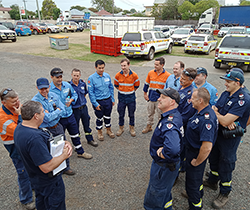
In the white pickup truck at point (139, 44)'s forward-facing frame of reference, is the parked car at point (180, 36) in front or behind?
in front

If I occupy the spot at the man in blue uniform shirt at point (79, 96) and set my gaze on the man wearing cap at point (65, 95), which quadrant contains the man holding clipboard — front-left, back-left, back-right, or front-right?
front-left

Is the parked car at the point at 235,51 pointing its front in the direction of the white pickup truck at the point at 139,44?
no

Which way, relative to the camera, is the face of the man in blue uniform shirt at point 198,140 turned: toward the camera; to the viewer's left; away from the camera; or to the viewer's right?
to the viewer's left

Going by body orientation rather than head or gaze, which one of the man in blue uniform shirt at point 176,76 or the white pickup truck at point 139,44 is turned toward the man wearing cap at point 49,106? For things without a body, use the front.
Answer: the man in blue uniform shirt

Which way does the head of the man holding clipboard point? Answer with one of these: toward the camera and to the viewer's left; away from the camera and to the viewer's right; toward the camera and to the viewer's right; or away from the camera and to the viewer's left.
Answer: away from the camera and to the viewer's right

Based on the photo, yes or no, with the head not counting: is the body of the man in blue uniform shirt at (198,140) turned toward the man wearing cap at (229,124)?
no

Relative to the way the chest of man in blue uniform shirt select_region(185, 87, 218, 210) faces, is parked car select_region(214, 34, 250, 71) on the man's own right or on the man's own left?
on the man's own right

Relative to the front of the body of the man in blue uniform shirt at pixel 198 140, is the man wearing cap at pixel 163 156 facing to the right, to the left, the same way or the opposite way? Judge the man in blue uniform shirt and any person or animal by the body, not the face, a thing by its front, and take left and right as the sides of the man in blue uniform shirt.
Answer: the same way

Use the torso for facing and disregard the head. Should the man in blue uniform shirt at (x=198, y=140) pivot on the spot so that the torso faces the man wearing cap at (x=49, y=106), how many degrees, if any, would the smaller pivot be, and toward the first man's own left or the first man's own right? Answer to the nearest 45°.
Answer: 0° — they already face them

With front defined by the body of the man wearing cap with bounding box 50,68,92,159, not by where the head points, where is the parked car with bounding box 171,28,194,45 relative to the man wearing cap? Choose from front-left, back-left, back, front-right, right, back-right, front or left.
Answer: left

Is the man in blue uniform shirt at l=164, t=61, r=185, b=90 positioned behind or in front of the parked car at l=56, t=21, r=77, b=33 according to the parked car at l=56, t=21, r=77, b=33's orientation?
in front

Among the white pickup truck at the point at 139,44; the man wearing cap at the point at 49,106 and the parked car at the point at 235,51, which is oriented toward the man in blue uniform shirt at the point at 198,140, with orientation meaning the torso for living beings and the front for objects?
the man wearing cap

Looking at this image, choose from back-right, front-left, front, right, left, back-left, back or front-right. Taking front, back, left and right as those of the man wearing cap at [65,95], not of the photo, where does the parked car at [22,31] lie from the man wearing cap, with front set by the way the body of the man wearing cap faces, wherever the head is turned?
back-left

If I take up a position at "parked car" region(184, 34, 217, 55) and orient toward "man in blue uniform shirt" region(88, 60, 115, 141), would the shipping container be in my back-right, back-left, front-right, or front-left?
front-right

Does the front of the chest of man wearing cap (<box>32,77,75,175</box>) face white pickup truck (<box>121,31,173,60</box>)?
no
